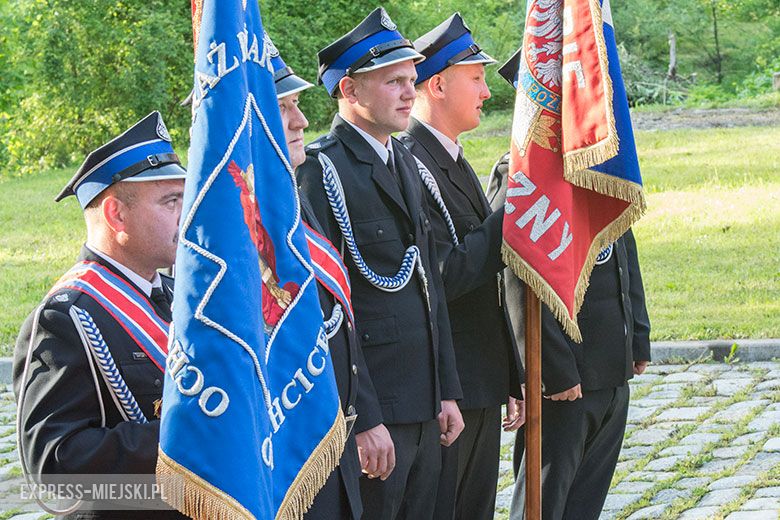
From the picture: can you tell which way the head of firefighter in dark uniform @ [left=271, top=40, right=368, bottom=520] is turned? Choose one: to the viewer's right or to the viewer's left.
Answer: to the viewer's right

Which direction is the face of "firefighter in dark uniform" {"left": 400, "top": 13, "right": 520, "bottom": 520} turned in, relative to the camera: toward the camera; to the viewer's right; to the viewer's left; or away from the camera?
to the viewer's right

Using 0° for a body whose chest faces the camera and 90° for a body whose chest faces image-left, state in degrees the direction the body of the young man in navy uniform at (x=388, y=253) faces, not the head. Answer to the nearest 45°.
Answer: approximately 315°

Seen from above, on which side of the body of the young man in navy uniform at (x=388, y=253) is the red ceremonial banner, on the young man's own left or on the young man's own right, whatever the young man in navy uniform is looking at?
on the young man's own left
